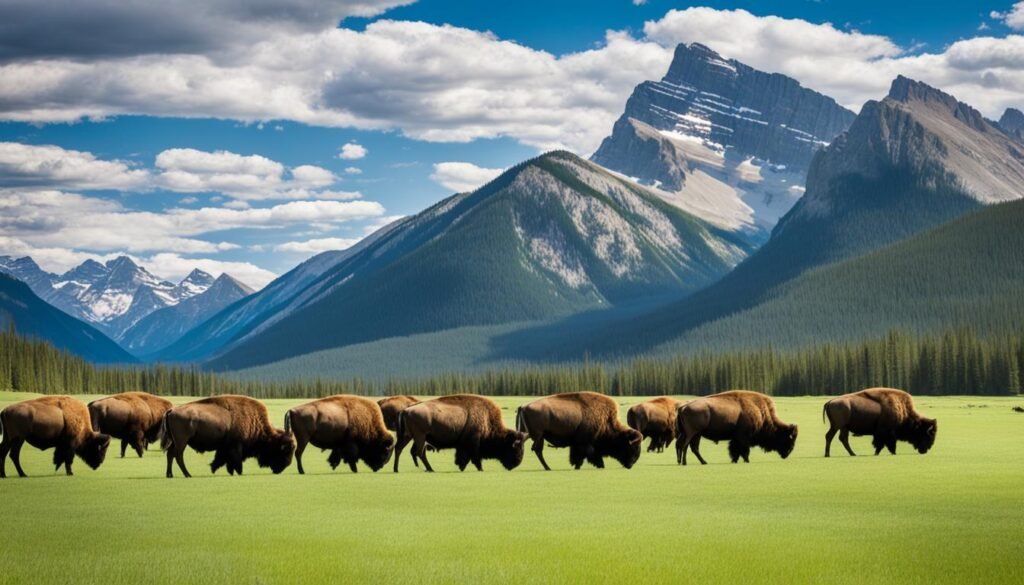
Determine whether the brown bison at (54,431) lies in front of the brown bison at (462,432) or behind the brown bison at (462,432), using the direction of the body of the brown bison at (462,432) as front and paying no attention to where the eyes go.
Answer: behind

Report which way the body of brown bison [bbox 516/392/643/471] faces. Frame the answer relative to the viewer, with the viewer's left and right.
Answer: facing to the right of the viewer

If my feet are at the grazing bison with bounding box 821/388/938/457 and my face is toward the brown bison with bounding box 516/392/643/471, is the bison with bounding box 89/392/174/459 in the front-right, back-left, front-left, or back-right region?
front-right

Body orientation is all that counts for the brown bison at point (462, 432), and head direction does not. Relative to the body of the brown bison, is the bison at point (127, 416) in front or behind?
behind

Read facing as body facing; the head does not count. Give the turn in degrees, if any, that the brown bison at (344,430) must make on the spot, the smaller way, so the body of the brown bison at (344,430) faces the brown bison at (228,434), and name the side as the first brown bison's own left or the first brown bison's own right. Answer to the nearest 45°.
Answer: approximately 180°

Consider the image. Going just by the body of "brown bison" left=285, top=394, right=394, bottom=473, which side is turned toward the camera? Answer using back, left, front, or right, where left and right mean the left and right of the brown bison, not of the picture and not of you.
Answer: right

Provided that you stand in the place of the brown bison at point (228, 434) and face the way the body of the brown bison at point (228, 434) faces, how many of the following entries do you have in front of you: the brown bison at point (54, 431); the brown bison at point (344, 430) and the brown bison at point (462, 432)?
2

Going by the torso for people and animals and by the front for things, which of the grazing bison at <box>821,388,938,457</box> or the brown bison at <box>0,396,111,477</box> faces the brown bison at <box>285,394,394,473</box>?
the brown bison at <box>0,396,111,477</box>

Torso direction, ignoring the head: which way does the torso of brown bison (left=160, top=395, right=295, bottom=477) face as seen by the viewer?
to the viewer's right

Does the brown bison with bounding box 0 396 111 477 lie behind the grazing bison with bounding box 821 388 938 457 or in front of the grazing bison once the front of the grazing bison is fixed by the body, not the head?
behind

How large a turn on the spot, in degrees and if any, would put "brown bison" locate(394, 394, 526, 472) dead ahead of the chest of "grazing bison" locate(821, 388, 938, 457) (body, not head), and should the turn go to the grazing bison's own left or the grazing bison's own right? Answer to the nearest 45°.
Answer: approximately 135° to the grazing bison's own right

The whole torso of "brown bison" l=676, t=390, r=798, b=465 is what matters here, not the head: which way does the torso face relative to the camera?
to the viewer's right

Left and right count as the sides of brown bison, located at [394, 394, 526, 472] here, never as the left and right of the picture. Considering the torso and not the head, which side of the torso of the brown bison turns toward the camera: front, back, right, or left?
right

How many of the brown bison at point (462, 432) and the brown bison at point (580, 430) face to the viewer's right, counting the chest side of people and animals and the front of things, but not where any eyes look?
2

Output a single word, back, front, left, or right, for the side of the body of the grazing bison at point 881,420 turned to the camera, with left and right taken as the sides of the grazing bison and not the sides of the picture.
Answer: right
